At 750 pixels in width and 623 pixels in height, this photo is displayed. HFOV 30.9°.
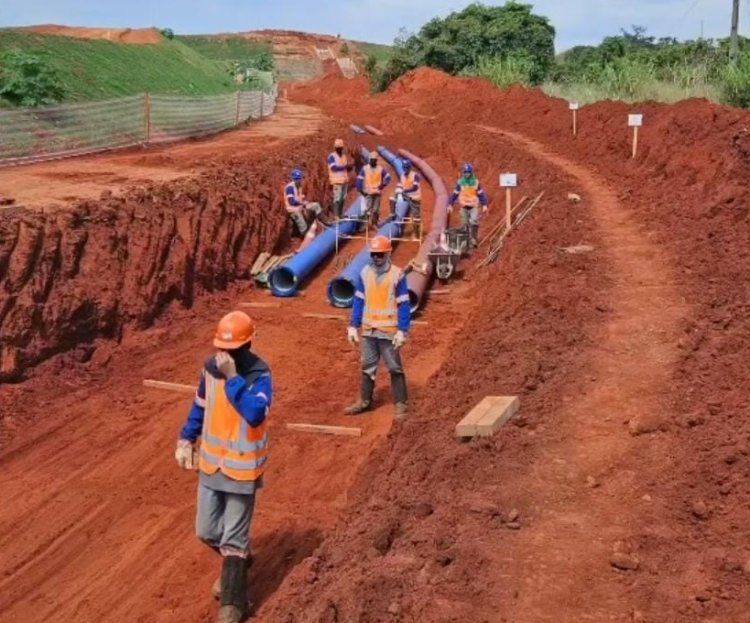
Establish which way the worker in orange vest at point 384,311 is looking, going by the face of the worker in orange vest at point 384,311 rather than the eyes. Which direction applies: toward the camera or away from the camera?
toward the camera

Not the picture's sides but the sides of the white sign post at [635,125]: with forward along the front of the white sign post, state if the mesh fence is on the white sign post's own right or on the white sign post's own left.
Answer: on the white sign post's own right

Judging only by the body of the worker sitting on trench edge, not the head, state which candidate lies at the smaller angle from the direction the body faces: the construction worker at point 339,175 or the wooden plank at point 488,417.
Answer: the wooden plank

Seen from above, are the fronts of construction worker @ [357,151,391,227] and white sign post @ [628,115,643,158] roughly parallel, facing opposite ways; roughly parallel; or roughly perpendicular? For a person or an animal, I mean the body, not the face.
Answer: roughly parallel

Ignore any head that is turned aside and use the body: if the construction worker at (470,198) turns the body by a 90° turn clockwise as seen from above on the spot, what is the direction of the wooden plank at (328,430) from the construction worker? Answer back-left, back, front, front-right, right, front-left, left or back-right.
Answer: left

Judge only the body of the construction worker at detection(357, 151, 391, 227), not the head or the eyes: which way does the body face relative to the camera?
toward the camera

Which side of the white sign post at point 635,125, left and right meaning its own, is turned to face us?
front

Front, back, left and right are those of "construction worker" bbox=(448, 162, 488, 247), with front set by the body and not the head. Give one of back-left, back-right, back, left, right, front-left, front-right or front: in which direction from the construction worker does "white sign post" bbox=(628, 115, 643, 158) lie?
back-left

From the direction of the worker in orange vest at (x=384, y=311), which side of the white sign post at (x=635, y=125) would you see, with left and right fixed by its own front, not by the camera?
front

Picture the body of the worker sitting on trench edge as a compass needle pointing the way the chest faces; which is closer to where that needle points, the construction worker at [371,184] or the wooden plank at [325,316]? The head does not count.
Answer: the wooden plank

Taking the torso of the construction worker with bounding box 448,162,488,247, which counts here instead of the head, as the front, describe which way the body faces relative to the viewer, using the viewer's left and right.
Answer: facing the viewer

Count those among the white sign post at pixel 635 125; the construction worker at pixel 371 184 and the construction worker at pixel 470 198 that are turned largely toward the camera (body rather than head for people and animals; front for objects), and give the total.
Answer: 3

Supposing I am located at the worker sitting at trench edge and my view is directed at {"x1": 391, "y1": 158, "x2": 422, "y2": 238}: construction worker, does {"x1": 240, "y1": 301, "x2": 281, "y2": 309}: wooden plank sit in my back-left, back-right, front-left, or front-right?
back-right

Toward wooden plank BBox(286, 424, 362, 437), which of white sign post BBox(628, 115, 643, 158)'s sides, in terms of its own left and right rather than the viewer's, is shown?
front

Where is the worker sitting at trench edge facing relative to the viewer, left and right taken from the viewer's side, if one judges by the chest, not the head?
facing the viewer and to the right of the viewer

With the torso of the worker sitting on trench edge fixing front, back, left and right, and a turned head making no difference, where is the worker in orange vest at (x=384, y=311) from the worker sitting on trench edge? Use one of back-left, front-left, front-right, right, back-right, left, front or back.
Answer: front-right

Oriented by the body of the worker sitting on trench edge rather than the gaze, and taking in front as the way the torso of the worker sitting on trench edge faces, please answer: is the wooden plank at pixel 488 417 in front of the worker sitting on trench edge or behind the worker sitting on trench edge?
in front
